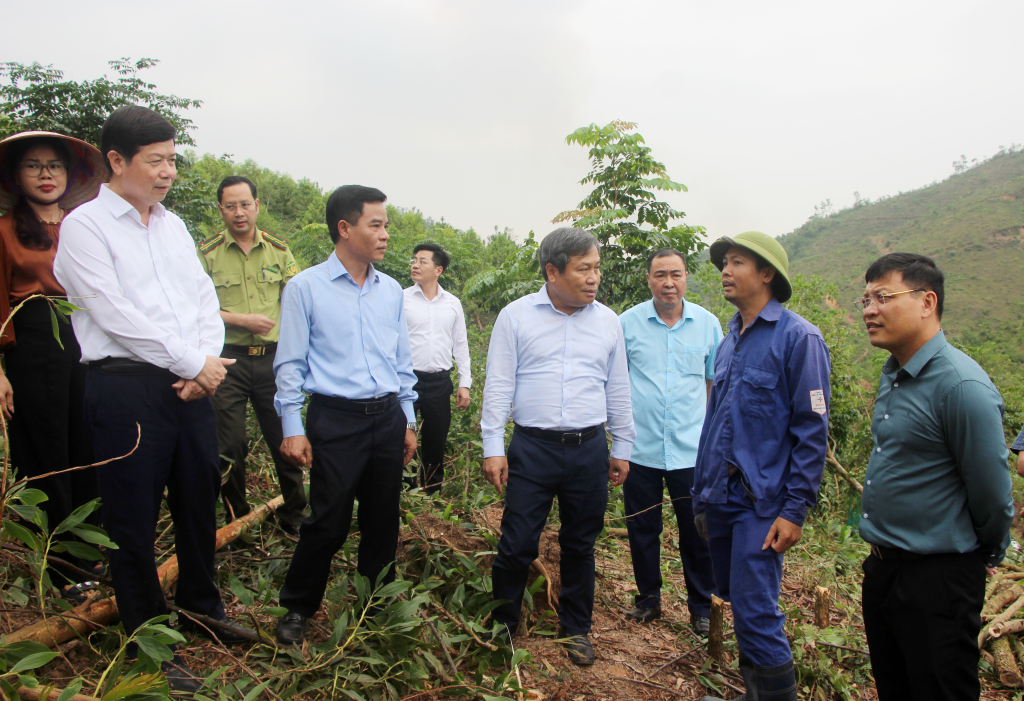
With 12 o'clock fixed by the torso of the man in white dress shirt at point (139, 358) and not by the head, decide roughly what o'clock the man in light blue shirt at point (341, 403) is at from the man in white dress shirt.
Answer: The man in light blue shirt is roughly at 10 o'clock from the man in white dress shirt.

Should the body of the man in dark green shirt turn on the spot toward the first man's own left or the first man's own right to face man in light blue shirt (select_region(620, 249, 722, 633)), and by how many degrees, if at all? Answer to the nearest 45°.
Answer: approximately 90° to the first man's own right

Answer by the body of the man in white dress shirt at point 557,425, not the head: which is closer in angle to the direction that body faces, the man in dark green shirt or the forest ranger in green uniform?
the man in dark green shirt

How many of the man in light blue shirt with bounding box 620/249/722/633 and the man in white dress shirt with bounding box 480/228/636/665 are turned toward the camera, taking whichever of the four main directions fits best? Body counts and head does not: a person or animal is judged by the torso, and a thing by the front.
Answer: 2

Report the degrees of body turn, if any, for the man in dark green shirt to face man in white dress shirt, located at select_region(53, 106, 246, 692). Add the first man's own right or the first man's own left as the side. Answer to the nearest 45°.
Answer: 0° — they already face them

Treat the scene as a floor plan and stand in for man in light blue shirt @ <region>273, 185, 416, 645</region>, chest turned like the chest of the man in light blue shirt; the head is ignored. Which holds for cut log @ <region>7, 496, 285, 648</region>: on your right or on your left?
on your right

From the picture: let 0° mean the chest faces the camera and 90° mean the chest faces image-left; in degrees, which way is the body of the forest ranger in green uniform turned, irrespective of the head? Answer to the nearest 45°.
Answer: approximately 0°

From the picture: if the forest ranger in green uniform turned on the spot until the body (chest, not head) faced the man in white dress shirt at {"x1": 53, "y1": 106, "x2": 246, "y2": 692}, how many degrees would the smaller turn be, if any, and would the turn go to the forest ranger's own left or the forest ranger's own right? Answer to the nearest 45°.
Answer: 0° — they already face them

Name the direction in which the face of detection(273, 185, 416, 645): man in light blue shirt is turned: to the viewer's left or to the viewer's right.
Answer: to the viewer's right

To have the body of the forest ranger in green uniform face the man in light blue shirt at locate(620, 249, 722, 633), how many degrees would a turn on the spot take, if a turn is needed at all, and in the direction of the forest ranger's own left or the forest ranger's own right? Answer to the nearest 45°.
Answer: approximately 45° to the forest ranger's own left

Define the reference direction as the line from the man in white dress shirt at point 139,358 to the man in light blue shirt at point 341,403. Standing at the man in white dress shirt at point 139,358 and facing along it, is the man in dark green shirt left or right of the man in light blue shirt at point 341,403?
right

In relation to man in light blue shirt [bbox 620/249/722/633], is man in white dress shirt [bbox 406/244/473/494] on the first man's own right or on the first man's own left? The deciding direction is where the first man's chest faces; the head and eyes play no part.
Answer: on the first man's own right
